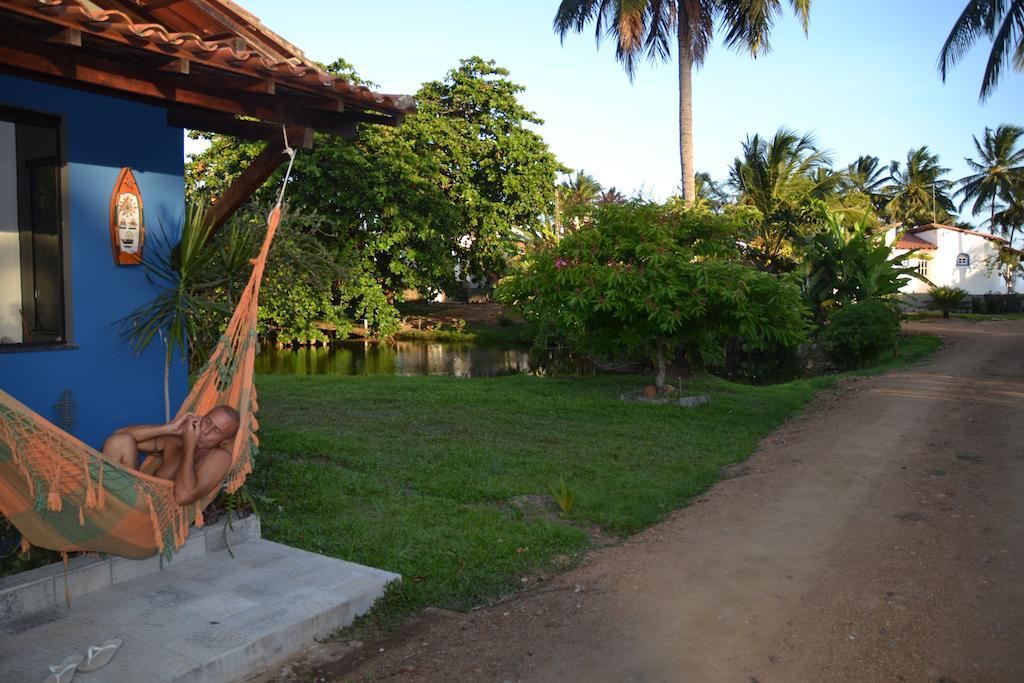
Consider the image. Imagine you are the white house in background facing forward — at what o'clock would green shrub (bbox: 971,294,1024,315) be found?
The green shrub is roughly at 10 o'clock from the white house in background.

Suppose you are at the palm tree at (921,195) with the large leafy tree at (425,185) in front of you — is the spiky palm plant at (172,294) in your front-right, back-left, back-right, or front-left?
front-left

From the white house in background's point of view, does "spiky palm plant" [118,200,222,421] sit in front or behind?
in front

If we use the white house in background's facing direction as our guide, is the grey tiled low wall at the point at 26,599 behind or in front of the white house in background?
in front

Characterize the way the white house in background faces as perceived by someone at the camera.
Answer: facing the viewer and to the left of the viewer

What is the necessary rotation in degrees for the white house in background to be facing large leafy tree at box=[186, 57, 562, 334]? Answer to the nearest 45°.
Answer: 0° — it already faces it

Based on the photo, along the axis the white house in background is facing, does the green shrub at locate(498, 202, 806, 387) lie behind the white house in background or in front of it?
in front

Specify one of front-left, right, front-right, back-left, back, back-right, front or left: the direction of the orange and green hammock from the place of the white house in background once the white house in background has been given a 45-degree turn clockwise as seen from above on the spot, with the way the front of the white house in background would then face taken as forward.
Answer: left

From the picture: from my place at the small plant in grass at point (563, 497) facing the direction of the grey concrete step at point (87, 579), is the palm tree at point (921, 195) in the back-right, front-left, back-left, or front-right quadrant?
back-right

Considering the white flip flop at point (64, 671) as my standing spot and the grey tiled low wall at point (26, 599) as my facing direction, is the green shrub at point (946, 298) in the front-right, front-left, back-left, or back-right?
front-right
